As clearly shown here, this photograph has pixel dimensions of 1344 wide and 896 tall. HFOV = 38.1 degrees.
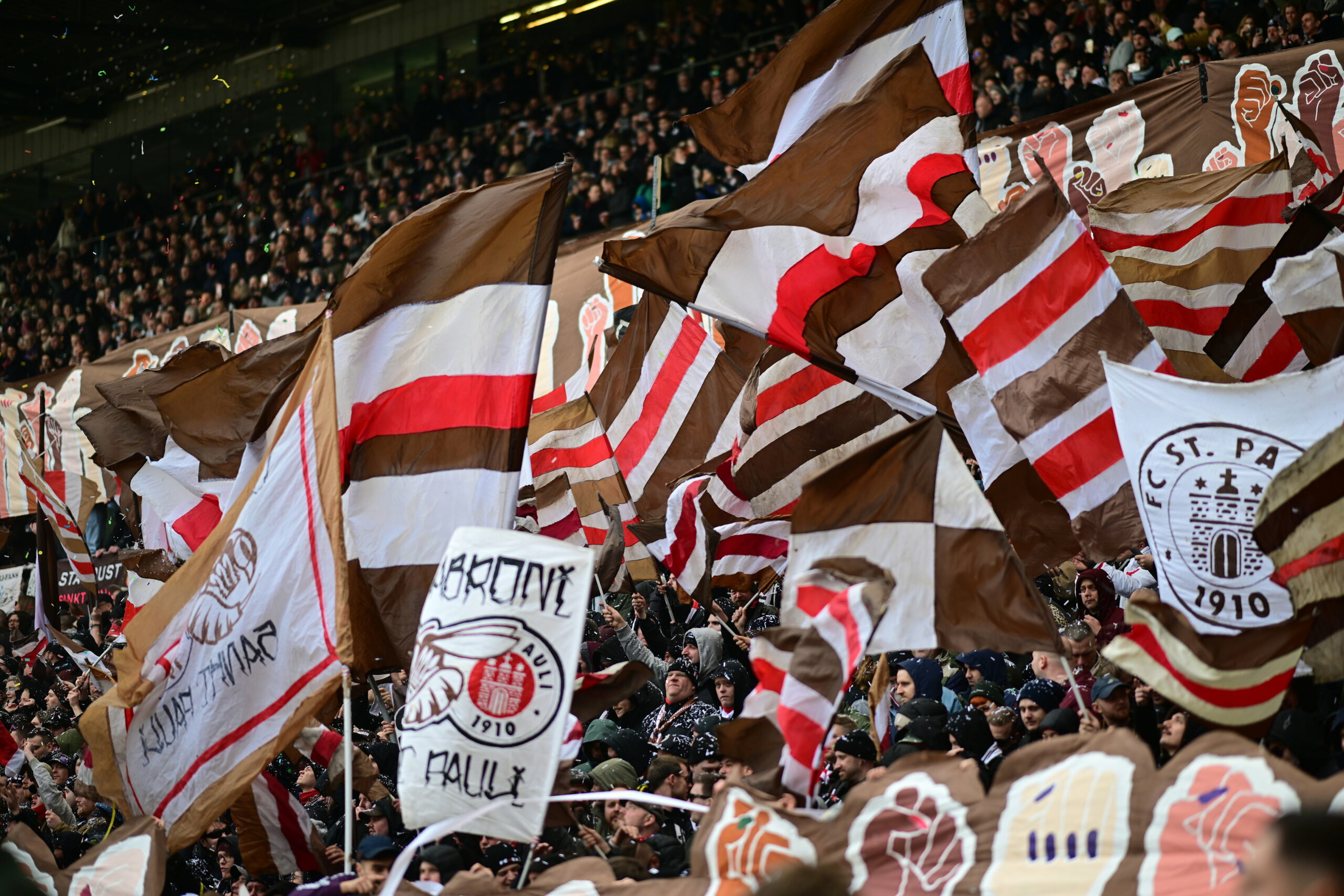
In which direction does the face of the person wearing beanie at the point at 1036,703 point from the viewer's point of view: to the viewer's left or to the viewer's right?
to the viewer's left

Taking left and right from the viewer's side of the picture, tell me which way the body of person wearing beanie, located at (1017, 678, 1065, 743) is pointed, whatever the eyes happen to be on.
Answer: facing the viewer and to the left of the viewer

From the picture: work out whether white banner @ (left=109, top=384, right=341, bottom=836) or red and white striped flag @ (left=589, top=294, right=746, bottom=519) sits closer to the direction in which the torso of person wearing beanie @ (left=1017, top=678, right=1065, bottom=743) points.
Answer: the white banner

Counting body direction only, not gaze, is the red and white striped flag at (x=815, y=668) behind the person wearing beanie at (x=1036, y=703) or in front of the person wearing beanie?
in front

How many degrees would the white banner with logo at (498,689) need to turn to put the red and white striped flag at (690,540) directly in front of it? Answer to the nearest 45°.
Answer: approximately 180°

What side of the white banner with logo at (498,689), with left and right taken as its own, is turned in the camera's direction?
front

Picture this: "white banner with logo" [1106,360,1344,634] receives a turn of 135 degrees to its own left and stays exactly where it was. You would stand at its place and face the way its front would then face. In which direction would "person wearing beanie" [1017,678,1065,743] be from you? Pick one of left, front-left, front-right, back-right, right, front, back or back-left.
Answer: back

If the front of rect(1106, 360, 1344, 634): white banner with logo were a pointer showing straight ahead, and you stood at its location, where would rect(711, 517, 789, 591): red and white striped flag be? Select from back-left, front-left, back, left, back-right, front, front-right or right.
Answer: back-right

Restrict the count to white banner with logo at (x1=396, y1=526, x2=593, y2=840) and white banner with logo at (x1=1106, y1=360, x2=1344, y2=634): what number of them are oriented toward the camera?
2

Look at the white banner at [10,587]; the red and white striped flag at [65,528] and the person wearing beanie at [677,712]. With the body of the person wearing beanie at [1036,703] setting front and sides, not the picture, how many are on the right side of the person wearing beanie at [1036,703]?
3

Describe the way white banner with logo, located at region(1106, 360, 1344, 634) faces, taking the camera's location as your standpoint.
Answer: facing the viewer

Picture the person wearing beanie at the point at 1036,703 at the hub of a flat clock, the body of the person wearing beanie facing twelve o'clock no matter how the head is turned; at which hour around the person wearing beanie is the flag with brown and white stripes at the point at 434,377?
The flag with brown and white stripes is roughly at 2 o'clock from the person wearing beanie.

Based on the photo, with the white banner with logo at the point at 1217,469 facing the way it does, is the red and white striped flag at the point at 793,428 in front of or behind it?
behind
